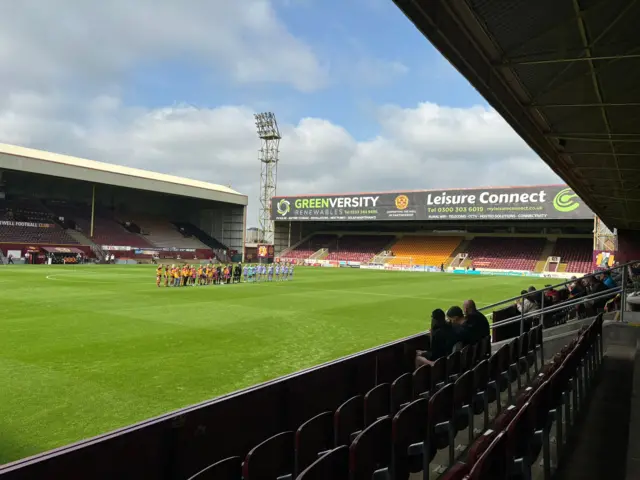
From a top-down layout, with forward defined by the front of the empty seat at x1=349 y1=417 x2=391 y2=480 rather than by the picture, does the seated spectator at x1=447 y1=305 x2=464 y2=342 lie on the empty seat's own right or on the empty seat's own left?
on the empty seat's own right

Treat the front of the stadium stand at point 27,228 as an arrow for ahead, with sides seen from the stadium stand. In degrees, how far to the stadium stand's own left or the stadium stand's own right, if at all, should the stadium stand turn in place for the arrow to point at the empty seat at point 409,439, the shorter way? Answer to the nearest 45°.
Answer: approximately 45° to the stadium stand's own right

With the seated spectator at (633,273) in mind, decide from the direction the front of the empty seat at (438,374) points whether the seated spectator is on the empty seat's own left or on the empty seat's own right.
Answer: on the empty seat's own right

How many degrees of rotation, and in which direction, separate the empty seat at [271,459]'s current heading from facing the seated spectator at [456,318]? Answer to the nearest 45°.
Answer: approximately 90° to its right

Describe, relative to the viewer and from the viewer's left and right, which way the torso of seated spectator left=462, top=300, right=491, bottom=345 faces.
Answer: facing to the left of the viewer

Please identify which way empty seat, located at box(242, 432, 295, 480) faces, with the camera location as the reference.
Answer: facing away from the viewer and to the left of the viewer

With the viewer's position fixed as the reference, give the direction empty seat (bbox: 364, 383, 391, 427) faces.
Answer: facing away from the viewer and to the left of the viewer

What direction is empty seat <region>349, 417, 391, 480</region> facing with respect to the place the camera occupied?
facing away from the viewer and to the left of the viewer

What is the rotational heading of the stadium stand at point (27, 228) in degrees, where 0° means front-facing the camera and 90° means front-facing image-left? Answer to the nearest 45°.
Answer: approximately 315°

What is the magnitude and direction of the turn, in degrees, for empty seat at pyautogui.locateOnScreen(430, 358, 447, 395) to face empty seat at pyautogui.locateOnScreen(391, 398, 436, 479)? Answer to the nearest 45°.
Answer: approximately 135° to its left

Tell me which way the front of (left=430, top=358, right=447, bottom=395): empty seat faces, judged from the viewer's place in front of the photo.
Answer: facing away from the viewer and to the left of the viewer
